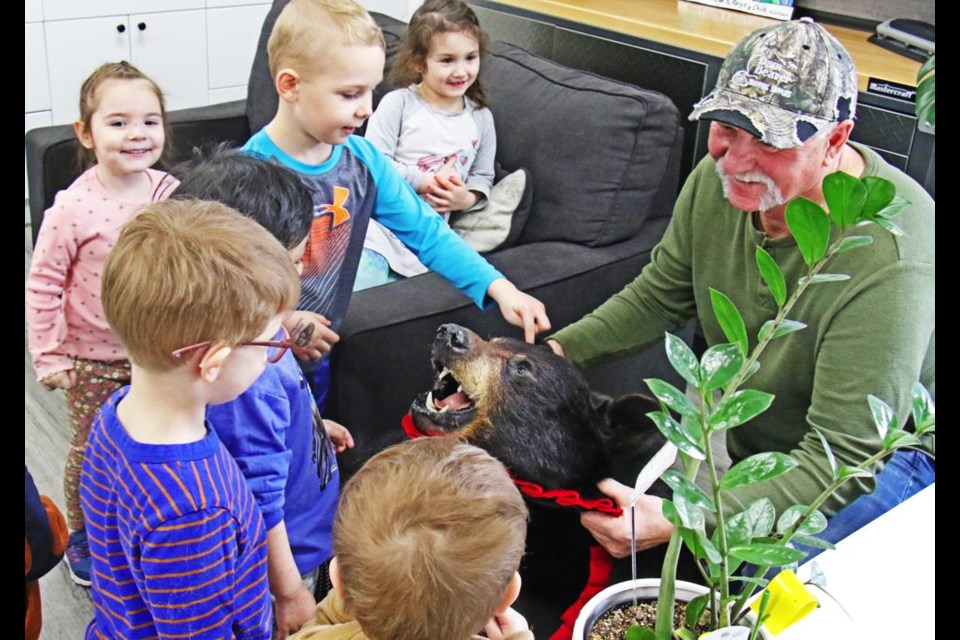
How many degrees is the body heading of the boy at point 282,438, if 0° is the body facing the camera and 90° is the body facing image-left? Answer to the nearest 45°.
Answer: approximately 270°

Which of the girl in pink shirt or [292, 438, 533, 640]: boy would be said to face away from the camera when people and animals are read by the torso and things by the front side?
the boy

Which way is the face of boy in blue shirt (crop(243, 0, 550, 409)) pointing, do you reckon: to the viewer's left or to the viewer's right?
to the viewer's right

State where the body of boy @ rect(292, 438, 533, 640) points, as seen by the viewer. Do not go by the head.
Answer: away from the camera

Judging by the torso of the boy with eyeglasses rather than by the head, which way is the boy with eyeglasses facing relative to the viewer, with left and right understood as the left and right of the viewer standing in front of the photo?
facing away from the viewer and to the right of the viewer

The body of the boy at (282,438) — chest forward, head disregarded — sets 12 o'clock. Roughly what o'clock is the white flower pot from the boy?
The white flower pot is roughly at 2 o'clock from the boy.

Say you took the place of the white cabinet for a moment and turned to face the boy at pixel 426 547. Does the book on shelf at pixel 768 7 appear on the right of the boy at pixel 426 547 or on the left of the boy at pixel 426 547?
left

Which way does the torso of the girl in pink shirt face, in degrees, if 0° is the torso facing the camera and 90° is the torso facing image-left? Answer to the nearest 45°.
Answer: approximately 315°

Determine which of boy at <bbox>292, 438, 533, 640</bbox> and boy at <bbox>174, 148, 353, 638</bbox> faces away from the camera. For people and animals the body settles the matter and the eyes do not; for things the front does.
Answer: boy at <bbox>292, 438, 533, 640</bbox>
